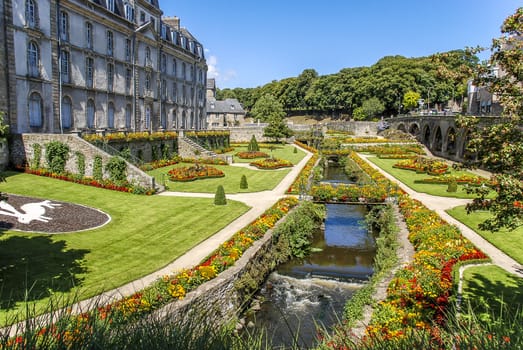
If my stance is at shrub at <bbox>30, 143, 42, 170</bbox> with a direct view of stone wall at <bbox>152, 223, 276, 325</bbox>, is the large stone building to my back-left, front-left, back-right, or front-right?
back-left

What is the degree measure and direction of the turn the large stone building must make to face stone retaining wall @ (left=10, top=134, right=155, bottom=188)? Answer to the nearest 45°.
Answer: approximately 45° to its right

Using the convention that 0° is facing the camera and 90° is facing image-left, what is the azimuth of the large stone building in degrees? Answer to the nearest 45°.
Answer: approximately 315°

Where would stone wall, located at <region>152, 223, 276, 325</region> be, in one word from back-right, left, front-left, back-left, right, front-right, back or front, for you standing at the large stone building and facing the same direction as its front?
front-right

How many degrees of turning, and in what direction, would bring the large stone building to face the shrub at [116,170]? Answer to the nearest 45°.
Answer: approximately 45° to its right

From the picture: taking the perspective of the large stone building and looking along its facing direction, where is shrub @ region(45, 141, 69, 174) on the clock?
The shrub is roughly at 2 o'clock from the large stone building.

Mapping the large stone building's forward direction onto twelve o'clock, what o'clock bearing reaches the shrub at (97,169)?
The shrub is roughly at 1 o'clock from the large stone building.
